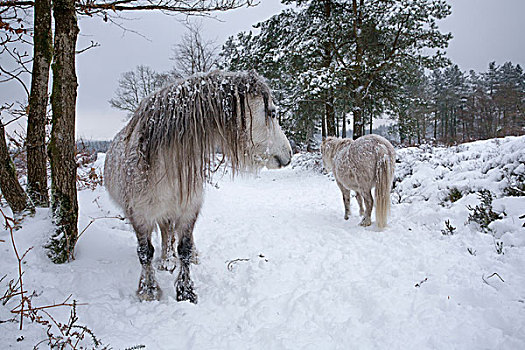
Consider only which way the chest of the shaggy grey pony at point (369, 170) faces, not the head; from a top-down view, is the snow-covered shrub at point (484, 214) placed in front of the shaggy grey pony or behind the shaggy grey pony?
behind

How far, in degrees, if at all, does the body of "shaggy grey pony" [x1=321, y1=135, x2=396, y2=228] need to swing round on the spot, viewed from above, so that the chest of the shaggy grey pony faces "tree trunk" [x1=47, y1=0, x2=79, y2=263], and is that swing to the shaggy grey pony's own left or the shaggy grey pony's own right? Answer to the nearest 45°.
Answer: approximately 90° to the shaggy grey pony's own left

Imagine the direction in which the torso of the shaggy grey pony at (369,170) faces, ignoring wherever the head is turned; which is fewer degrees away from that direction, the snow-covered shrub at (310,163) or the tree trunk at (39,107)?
the snow-covered shrub

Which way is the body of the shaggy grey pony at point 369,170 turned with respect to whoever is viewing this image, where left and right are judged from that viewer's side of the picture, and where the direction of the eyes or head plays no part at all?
facing away from the viewer and to the left of the viewer

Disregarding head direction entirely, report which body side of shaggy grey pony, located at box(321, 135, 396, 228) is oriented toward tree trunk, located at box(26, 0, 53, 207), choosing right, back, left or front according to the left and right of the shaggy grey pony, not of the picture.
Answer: left

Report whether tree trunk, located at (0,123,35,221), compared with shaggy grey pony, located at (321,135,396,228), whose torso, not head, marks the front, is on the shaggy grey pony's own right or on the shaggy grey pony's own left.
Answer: on the shaggy grey pony's own left

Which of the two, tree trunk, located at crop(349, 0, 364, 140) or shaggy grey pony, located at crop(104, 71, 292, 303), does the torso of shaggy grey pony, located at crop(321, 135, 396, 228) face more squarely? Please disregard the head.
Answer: the tree trunk
